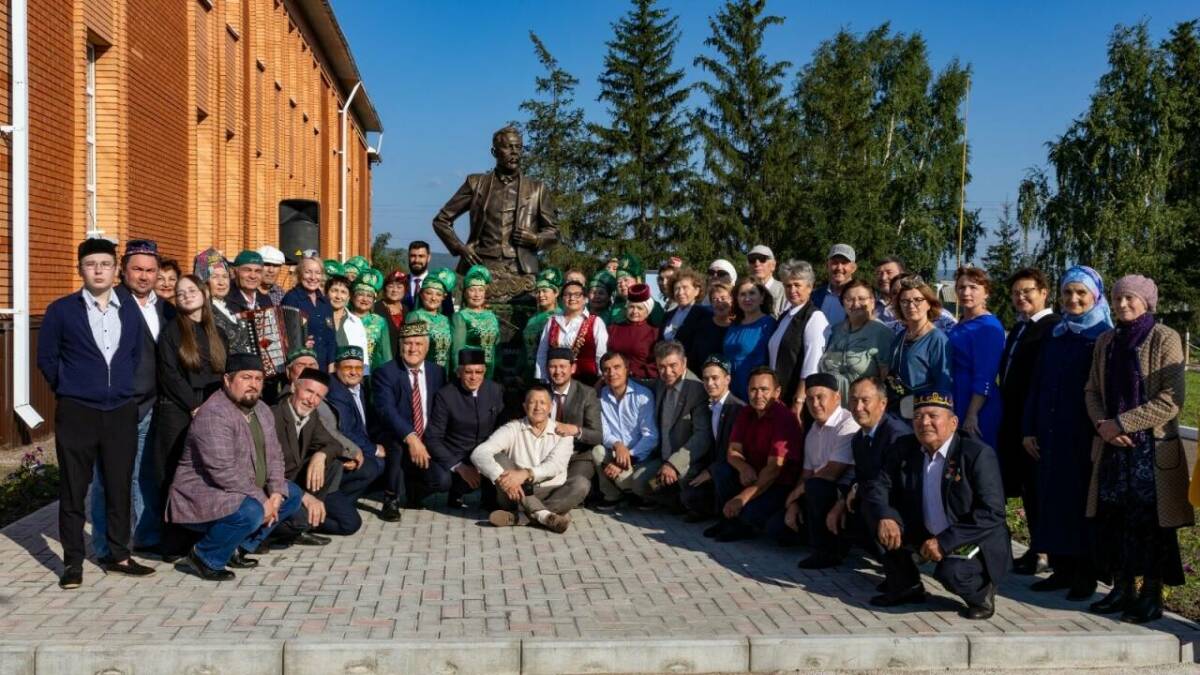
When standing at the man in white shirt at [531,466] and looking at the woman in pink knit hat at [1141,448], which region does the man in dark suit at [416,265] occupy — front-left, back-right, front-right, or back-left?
back-left

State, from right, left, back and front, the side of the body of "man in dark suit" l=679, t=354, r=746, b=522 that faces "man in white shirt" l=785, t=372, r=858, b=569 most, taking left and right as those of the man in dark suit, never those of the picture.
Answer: left

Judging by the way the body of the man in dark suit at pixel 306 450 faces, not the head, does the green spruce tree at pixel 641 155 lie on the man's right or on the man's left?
on the man's left

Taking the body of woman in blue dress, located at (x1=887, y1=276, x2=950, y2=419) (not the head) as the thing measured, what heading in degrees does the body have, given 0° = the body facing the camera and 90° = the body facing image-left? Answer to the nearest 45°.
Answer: approximately 45°

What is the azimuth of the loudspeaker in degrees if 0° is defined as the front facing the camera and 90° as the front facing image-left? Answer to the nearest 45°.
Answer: approximately 0°

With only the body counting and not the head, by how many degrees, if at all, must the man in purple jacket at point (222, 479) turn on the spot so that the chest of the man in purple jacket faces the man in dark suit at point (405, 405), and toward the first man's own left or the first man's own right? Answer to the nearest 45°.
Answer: approximately 90° to the first man's own left

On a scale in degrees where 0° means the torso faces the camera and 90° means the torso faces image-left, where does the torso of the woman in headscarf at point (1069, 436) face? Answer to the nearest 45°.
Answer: approximately 45°

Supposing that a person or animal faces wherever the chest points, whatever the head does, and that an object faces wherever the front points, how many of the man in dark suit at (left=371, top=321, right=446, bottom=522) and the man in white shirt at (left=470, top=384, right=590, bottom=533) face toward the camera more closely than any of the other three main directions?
2
